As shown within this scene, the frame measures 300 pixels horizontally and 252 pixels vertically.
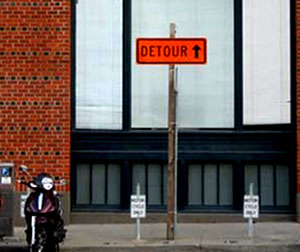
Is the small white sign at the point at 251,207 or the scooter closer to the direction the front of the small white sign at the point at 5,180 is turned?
the scooter

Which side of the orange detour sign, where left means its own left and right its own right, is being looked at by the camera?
front

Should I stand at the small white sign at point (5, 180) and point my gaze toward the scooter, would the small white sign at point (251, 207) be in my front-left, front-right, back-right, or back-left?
front-left

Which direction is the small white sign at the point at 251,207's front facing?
toward the camera

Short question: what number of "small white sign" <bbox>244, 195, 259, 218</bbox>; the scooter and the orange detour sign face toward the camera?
3

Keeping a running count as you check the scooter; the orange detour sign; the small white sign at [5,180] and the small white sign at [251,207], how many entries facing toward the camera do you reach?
4

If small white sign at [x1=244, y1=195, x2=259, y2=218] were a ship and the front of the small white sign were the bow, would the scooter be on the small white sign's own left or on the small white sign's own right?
on the small white sign's own right

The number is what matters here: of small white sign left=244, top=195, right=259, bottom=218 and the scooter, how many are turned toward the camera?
2

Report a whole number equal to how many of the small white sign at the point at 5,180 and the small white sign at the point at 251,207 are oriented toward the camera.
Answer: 2

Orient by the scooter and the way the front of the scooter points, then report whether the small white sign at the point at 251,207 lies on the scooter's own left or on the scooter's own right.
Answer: on the scooter's own left
